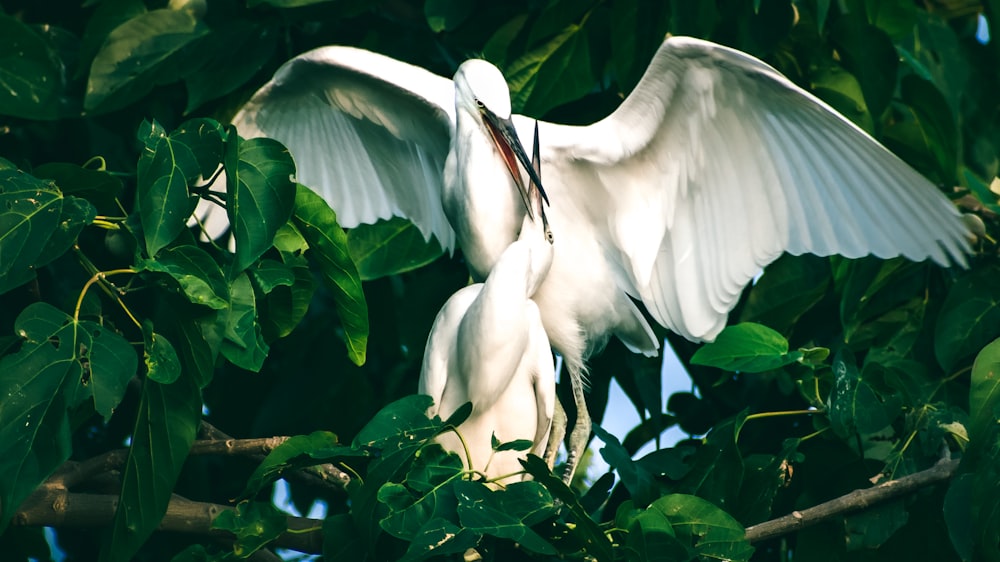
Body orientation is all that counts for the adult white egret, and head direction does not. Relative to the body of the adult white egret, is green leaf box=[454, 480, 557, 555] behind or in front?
in front

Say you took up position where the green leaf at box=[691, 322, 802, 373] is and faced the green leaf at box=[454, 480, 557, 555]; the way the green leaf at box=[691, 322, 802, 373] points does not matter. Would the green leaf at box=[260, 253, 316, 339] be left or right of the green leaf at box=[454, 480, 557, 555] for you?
right

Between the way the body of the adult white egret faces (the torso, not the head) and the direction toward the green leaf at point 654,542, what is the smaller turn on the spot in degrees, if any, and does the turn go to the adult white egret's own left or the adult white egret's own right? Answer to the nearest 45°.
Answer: approximately 45° to the adult white egret's own left

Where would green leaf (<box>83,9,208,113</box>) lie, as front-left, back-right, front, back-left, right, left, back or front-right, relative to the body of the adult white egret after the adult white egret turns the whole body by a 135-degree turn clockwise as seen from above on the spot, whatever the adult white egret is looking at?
left

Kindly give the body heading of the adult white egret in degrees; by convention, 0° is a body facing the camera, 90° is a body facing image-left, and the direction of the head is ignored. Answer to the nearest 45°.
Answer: approximately 45°

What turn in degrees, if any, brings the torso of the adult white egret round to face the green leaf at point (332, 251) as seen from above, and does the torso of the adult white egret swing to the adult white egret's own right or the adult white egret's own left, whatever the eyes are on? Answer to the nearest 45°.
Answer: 0° — it already faces it
